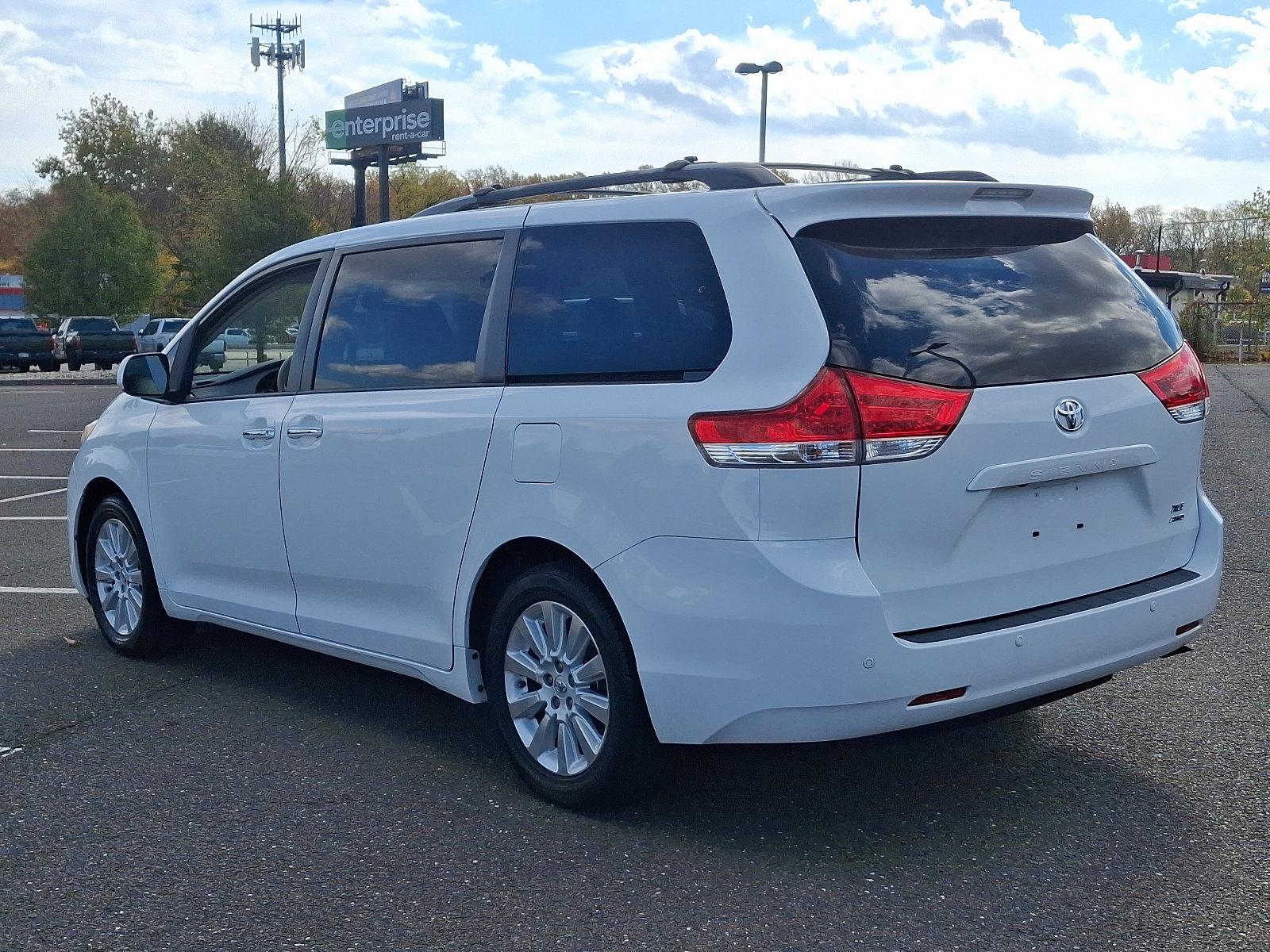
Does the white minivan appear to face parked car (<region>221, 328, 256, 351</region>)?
yes

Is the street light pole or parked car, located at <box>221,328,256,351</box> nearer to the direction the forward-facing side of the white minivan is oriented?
the parked car

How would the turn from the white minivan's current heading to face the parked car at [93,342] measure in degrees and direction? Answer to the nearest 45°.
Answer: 0° — it already faces it

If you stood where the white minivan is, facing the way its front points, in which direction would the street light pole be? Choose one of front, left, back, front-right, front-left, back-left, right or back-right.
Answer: front-right

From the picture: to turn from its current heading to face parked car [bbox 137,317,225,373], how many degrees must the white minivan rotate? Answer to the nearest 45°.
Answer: approximately 45° to its right

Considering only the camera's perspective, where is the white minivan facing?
facing away from the viewer and to the left of the viewer
